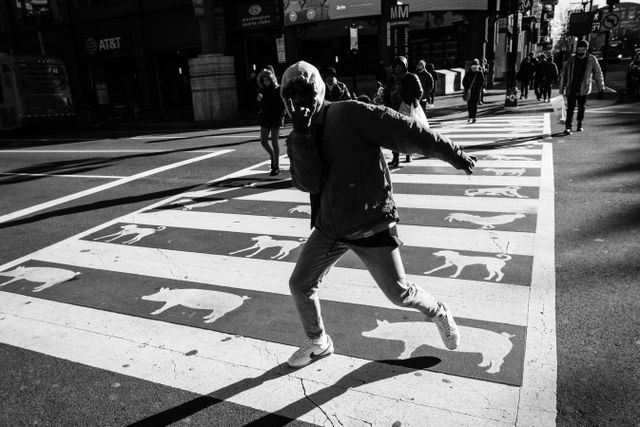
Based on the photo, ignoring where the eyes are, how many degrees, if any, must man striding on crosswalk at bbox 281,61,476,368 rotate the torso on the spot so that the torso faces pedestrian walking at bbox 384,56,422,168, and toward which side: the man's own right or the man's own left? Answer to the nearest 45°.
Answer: approximately 135° to the man's own right

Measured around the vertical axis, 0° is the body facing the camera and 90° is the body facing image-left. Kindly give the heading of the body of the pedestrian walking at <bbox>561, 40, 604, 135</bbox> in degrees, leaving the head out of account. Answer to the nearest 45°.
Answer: approximately 0°

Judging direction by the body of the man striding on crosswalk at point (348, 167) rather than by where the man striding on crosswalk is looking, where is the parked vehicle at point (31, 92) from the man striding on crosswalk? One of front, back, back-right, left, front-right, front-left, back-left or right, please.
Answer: right

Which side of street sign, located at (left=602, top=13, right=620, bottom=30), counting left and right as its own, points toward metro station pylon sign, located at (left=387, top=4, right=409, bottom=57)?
right

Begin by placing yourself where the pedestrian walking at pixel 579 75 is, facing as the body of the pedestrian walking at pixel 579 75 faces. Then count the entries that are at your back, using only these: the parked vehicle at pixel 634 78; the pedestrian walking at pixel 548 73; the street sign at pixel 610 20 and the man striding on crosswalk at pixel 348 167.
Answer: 3

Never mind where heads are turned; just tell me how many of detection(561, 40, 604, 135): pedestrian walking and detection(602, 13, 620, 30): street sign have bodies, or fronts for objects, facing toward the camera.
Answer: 2

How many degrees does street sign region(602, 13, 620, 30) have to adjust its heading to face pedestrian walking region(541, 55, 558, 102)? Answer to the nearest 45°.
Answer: approximately 45° to its right

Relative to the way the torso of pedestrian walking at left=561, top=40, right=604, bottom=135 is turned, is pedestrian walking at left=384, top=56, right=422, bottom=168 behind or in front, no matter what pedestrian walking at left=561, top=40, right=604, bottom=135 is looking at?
in front

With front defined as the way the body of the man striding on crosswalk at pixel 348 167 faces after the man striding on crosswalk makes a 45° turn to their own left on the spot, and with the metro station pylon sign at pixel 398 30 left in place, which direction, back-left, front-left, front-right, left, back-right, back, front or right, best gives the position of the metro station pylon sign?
back

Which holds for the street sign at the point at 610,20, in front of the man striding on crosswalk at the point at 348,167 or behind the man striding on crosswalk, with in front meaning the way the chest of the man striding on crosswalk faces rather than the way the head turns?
behind
